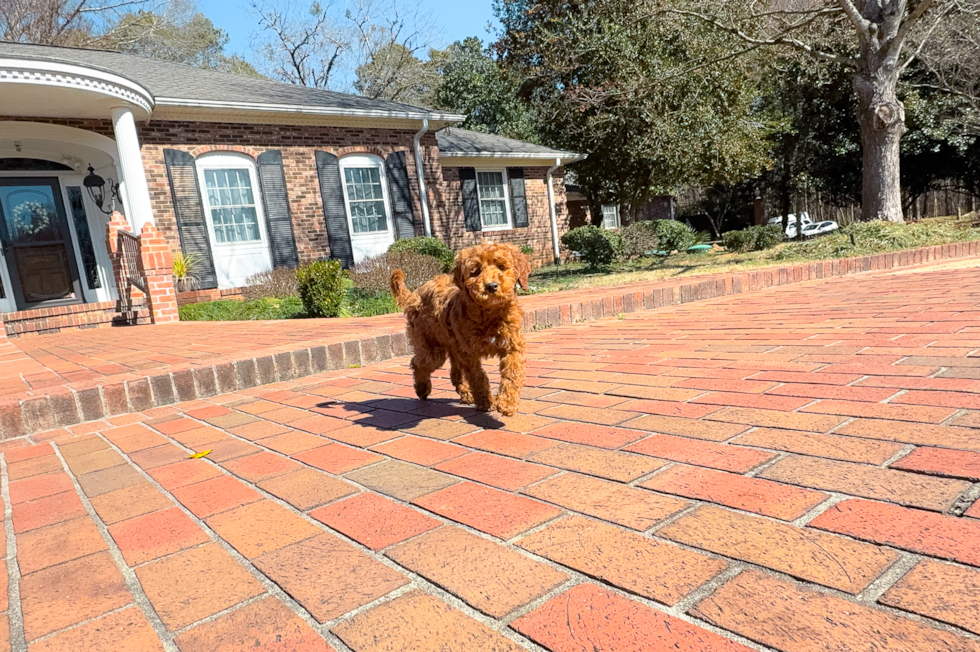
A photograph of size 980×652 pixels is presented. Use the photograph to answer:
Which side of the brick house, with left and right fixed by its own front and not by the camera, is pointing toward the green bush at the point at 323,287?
front

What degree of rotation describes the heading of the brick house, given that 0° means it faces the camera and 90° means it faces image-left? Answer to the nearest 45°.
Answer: approximately 315°

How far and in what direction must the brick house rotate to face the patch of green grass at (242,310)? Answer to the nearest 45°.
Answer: approximately 45° to its right

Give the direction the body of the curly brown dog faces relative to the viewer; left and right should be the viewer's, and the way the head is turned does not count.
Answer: facing the viewer and to the right of the viewer

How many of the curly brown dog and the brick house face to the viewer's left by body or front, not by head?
0

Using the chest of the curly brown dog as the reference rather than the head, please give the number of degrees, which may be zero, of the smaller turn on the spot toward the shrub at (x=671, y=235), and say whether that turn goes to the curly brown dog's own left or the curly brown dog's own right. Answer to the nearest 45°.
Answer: approximately 90° to the curly brown dog's own left

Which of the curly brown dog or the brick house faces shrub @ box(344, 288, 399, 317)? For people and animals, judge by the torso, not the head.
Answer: the brick house

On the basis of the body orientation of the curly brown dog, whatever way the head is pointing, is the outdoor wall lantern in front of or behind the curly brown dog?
behind

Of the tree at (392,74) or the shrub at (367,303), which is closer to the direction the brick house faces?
the shrub

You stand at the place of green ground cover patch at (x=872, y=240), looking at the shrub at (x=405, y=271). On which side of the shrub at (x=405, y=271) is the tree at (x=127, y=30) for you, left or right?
right

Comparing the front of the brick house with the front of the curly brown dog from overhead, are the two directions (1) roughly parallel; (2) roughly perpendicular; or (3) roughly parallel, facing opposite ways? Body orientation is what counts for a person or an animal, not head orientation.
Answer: roughly parallel

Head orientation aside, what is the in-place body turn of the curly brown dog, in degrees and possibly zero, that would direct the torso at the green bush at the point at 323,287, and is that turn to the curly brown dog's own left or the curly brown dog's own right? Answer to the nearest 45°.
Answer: approximately 135° to the curly brown dog's own left
